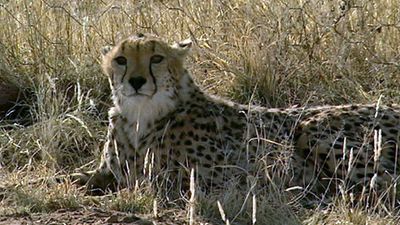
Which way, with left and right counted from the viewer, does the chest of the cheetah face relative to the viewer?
facing to the left of the viewer
